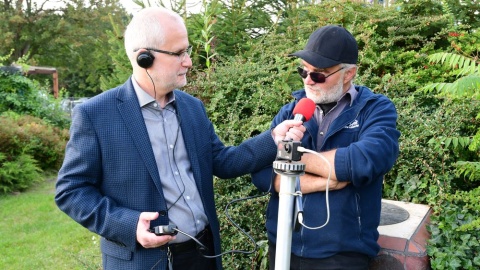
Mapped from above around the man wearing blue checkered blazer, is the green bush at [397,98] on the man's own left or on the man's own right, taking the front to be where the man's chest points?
on the man's own left

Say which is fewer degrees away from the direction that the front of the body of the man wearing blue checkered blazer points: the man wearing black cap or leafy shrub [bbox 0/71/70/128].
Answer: the man wearing black cap

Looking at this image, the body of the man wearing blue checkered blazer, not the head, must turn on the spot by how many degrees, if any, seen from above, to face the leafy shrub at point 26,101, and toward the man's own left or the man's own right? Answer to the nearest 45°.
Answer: approximately 135° to the man's own left

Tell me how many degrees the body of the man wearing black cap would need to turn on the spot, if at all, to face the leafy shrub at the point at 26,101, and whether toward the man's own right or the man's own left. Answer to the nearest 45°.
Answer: approximately 90° to the man's own right

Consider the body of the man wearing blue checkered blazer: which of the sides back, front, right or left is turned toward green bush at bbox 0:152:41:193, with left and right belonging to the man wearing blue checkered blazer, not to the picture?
back

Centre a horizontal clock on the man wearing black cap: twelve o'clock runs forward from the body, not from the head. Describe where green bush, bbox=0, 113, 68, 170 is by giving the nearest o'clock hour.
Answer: The green bush is roughly at 3 o'clock from the man wearing black cap.

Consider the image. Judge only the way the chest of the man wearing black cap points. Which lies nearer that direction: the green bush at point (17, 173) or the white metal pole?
the white metal pole

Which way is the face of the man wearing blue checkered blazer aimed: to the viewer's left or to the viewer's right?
to the viewer's right

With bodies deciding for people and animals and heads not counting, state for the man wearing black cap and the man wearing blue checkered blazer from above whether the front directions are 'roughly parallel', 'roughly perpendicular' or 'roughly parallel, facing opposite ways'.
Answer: roughly perpendicular

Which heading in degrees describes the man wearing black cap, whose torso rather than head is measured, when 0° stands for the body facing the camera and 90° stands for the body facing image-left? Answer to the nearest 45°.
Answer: approximately 45°

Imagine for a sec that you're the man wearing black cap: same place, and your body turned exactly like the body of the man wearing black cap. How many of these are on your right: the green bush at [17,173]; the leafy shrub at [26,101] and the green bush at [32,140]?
3

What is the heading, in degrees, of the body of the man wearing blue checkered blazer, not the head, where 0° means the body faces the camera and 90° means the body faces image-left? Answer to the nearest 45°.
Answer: approximately 315°

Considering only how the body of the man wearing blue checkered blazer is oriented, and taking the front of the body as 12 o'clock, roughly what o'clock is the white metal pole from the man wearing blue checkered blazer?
The white metal pole is roughly at 12 o'clock from the man wearing blue checkered blazer.
